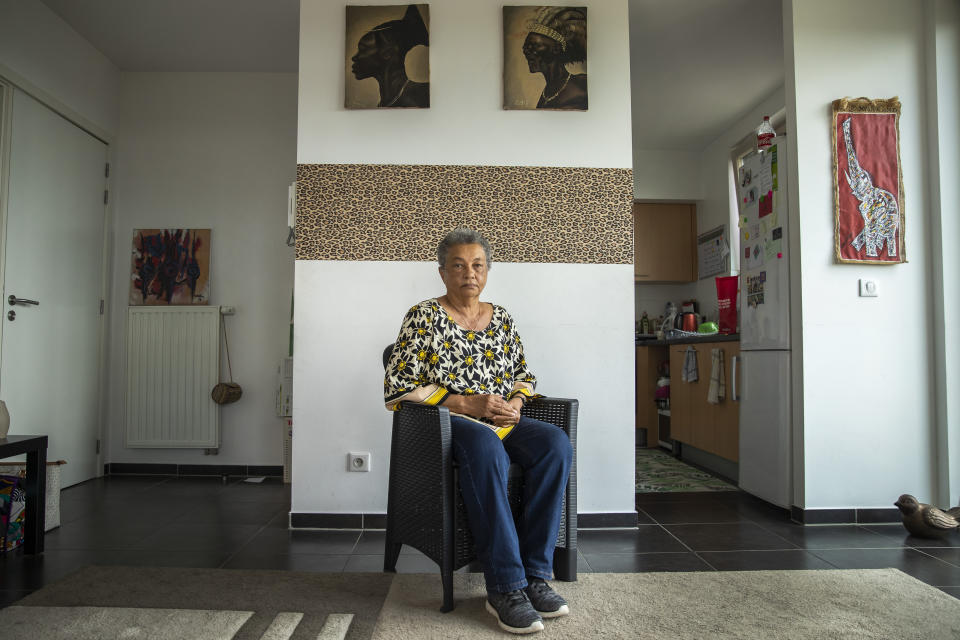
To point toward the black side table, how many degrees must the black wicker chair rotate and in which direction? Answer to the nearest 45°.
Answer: approximately 135° to its right

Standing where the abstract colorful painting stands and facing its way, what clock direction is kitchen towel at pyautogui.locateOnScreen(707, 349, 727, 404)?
The kitchen towel is roughly at 10 o'clock from the abstract colorful painting.

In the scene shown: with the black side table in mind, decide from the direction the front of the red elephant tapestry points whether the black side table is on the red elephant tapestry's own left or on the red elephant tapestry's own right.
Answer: on the red elephant tapestry's own right

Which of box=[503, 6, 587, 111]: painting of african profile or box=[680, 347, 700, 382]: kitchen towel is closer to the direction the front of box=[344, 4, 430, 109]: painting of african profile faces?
the painting of african profile

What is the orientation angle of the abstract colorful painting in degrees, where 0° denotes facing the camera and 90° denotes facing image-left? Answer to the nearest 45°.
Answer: approximately 0°

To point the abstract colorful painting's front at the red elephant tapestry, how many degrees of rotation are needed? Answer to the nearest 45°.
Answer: approximately 45° to its left

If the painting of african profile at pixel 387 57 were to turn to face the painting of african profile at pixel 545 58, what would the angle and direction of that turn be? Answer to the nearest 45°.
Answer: approximately 90° to its left
